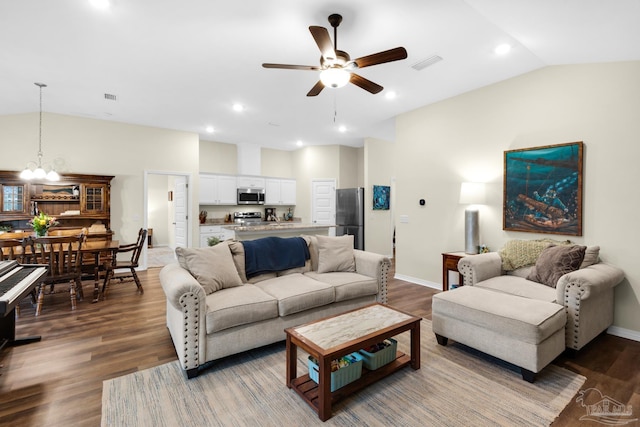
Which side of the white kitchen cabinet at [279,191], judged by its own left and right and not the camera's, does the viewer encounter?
front

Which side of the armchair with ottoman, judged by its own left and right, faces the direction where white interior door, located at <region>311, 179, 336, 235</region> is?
right

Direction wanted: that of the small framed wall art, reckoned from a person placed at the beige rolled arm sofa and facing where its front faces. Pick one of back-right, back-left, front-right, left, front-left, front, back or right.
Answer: left

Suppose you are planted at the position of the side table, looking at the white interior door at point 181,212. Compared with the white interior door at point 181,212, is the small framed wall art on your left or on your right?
right

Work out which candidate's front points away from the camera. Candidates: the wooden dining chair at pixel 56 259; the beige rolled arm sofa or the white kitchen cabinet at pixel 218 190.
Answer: the wooden dining chair

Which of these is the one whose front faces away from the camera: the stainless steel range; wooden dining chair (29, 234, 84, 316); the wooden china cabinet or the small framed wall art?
the wooden dining chair

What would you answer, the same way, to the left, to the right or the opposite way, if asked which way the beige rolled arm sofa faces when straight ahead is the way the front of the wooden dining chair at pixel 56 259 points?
the opposite way

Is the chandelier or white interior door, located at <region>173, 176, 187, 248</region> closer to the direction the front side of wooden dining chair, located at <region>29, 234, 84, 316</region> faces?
the chandelier

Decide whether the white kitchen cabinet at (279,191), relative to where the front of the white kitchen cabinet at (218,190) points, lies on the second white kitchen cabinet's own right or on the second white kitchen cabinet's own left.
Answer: on the second white kitchen cabinet's own left

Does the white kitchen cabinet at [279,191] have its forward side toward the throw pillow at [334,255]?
yes

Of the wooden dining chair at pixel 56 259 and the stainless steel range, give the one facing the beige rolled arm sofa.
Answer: the stainless steel range

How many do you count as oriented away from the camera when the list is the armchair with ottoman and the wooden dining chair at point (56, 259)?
1

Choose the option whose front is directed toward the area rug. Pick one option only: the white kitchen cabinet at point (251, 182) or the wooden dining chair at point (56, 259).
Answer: the white kitchen cabinet

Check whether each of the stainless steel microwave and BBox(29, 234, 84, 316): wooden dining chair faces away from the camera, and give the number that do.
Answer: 1

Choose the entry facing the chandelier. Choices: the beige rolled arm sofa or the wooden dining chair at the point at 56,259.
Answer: the wooden dining chair

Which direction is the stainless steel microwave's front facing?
toward the camera

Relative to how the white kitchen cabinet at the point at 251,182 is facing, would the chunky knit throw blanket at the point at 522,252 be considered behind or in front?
in front
